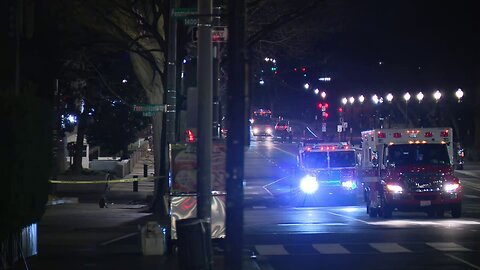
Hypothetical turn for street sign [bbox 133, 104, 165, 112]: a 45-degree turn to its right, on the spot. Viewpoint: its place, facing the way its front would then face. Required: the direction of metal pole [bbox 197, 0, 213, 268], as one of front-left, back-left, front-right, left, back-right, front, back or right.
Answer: front-left

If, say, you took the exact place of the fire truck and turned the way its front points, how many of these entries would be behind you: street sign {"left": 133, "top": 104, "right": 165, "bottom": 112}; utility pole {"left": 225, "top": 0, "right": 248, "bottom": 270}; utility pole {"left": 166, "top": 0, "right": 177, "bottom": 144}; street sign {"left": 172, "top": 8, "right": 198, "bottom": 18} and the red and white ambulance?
0

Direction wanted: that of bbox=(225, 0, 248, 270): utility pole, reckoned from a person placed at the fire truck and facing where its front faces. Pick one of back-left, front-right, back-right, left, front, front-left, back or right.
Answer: front

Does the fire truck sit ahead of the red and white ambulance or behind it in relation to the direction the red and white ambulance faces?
behind

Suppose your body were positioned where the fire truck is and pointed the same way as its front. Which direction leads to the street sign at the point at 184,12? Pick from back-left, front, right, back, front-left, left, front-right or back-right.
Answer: front

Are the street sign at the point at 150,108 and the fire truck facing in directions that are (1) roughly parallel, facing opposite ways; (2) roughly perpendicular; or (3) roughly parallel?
roughly parallel

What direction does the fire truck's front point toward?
toward the camera

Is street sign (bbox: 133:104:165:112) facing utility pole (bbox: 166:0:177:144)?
no

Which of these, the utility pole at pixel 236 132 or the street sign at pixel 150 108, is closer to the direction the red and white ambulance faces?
the utility pole

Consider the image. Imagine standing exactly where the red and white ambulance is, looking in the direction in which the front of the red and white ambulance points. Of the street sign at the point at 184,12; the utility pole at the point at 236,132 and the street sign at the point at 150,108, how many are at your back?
0

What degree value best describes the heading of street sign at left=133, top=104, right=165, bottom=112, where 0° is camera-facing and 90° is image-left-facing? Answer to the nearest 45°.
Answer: approximately 0°

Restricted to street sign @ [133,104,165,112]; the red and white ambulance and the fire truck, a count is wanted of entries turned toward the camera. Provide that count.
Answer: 3

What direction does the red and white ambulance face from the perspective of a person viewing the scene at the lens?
facing the viewer

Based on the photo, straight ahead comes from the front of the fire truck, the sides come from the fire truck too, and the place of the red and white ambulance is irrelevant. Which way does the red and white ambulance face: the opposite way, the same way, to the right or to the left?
the same way

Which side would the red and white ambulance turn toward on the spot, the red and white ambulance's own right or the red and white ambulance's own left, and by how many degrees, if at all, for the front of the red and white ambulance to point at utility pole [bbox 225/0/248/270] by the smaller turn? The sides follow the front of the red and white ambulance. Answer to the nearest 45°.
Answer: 0° — it already faces it

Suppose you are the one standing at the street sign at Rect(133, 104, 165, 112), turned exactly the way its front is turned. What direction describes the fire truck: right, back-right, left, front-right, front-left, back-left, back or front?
back-left

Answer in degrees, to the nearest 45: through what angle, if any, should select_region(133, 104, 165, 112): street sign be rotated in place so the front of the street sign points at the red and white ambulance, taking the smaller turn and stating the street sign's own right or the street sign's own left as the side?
approximately 90° to the street sign's own left
